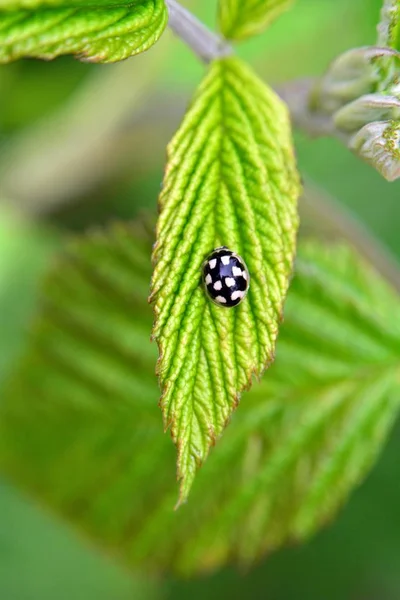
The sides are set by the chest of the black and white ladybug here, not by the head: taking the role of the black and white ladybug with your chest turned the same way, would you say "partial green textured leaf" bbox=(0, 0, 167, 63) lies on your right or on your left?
on your left

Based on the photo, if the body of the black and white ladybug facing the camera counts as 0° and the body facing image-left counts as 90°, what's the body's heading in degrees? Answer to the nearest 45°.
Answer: approximately 180°
